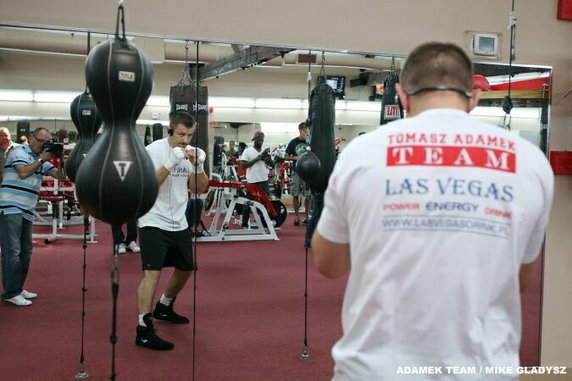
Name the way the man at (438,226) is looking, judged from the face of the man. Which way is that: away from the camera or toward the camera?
away from the camera

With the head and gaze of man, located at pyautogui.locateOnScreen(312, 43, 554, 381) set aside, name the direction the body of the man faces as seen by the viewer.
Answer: away from the camera
